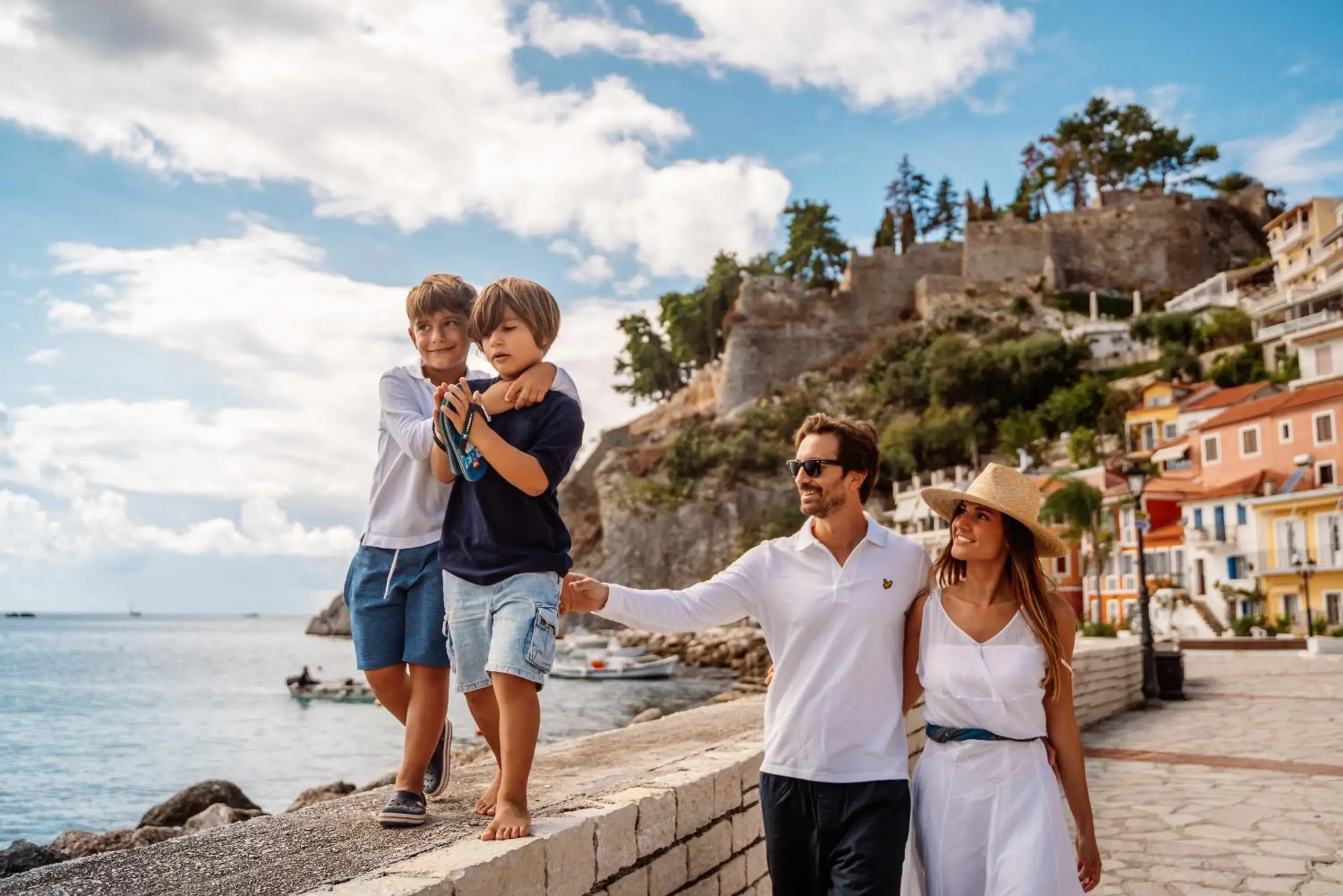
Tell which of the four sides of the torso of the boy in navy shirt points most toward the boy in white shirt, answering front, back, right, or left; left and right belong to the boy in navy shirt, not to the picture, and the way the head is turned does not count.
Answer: right

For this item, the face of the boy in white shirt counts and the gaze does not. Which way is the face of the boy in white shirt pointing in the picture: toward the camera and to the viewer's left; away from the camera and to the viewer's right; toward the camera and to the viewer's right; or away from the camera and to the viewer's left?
toward the camera and to the viewer's right

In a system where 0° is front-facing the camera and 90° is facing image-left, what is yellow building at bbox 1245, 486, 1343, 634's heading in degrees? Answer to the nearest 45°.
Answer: approximately 45°

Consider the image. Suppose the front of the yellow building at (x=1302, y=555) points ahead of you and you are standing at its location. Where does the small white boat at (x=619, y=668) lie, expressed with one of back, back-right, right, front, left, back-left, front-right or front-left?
front-right

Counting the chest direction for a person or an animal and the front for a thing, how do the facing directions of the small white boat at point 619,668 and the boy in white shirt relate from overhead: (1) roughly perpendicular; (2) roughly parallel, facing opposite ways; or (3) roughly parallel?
roughly perpendicular
